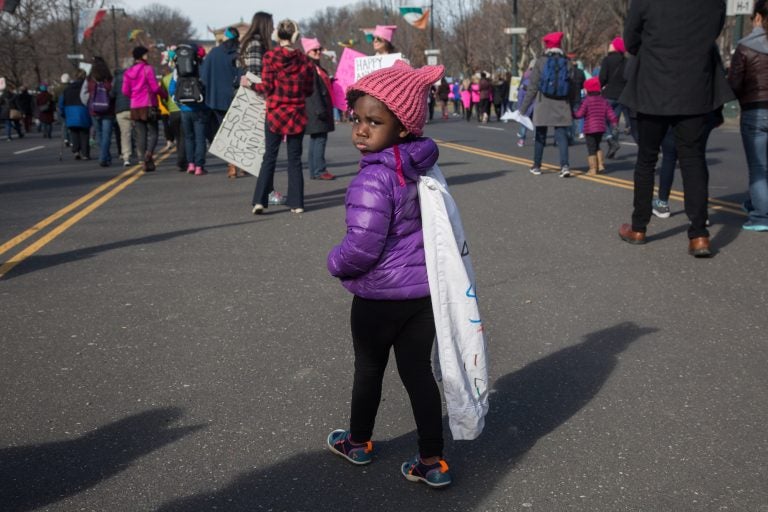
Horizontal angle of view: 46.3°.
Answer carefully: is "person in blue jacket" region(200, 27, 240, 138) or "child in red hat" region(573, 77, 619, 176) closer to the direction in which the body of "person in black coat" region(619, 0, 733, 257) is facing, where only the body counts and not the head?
the child in red hat

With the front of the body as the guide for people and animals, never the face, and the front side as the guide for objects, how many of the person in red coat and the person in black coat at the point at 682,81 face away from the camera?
2

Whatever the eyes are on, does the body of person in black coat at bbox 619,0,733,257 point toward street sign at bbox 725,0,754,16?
yes

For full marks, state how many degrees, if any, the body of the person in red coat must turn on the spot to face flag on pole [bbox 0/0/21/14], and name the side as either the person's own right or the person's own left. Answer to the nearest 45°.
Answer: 0° — they already face it

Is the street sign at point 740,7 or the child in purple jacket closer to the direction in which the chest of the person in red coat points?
the street sign

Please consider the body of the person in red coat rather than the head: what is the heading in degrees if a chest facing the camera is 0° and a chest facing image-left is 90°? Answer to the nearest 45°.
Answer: approximately 180°

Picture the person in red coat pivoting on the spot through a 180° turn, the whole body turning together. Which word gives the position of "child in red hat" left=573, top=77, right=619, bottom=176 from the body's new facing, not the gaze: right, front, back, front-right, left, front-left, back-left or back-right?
back-left

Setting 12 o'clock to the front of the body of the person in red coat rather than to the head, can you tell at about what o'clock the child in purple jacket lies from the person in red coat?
The child in purple jacket is roughly at 6 o'clock from the person in red coat.

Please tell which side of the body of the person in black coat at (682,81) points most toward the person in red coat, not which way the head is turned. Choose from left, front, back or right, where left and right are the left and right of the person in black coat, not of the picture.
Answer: left

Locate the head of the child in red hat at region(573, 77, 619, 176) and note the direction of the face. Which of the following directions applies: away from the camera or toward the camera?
away from the camera

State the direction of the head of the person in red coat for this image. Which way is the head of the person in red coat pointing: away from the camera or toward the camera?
away from the camera

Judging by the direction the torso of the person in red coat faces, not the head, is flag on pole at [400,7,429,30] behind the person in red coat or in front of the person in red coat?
in front

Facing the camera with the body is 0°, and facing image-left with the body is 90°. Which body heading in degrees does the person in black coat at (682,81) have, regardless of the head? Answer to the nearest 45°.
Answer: approximately 180°

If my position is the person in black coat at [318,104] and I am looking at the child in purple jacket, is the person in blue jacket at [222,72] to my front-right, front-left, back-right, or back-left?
back-right

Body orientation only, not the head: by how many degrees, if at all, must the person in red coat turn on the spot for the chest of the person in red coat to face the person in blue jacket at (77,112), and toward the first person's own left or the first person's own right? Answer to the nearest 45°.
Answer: approximately 45° to the first person's own left
